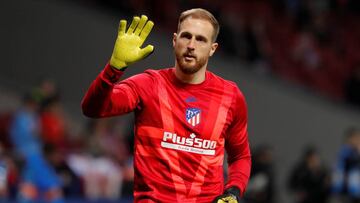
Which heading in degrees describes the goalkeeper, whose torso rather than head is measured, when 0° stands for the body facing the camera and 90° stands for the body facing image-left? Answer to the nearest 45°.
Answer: approximately 0°

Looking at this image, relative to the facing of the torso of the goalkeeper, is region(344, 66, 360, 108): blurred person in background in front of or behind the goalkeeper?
behind

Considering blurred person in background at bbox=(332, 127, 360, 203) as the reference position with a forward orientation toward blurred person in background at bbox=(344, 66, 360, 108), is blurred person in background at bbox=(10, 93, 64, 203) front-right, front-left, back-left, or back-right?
back-left

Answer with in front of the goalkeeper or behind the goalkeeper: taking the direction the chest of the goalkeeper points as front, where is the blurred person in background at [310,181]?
behind

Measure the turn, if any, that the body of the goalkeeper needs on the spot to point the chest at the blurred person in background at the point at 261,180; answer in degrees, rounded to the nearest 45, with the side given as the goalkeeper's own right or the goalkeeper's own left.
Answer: approximately 180°
